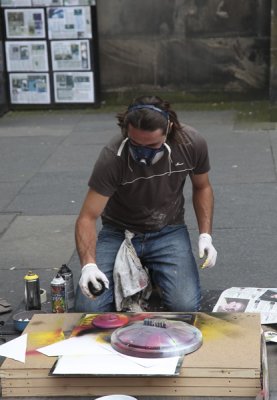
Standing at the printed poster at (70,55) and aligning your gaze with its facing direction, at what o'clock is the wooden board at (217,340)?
The wooden board is roughly at 12 o'clock from the printed poster.

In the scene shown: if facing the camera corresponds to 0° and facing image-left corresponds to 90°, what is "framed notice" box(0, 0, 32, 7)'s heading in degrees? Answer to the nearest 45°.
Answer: approximately 0°

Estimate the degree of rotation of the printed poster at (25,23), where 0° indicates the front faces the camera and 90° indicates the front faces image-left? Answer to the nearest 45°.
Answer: approximately 0°

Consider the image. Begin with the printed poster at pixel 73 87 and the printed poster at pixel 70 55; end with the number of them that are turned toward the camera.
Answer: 2

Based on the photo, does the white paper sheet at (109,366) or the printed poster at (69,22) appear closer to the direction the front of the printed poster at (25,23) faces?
the white paper sheet

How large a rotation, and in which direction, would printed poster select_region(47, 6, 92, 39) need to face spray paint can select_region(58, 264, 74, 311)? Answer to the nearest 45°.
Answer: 0° — it already faces it

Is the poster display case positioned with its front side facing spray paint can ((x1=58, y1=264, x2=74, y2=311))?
yes
